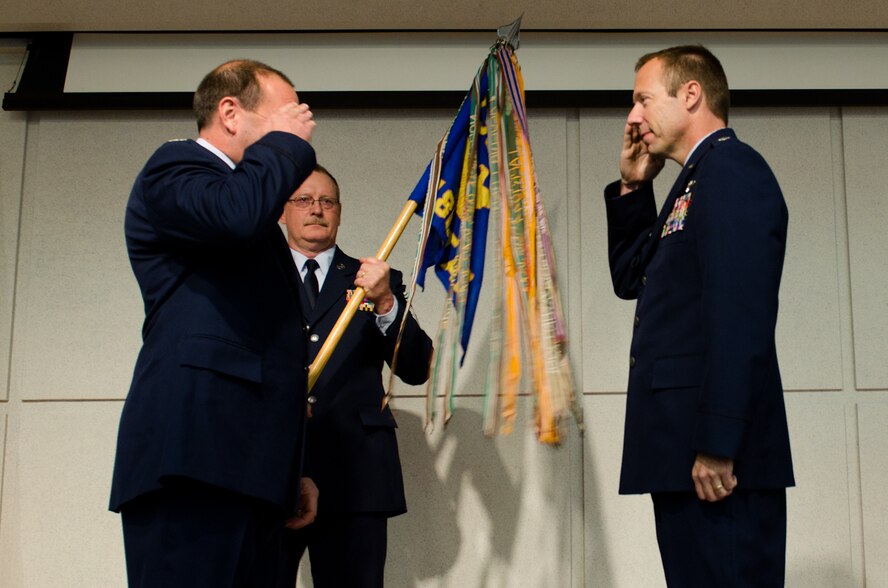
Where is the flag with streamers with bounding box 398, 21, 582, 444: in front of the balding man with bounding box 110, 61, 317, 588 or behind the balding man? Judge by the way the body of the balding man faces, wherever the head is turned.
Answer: in front

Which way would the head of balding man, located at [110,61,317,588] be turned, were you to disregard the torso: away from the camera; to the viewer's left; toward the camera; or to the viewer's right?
to the viewer's right

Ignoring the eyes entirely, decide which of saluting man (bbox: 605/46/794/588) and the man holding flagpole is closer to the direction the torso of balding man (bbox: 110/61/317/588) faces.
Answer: the saluting man

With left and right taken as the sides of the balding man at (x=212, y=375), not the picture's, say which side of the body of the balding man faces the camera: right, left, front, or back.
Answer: right

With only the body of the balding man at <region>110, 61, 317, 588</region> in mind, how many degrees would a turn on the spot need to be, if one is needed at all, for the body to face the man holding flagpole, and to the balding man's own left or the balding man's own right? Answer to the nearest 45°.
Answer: approximately 45° to the balding man's own left

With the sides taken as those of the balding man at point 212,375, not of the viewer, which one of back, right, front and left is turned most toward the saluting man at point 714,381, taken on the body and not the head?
front

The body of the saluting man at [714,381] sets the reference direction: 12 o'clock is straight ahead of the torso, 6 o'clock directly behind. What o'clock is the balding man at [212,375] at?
The balding man is roughly at 11 o'clock from the saluting man.

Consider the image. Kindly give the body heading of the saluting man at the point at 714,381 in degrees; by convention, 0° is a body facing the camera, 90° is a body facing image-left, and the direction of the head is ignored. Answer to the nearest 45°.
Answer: approximately 90°

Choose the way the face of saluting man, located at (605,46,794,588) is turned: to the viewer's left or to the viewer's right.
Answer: to the viewer's left

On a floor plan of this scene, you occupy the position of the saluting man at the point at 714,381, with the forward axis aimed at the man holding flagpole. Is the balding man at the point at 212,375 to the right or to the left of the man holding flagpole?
left

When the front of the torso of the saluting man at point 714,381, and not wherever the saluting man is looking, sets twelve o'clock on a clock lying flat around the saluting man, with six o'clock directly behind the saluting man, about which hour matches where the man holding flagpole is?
The man holding flagpole is roughly at 1 o'clock from the saluting man.

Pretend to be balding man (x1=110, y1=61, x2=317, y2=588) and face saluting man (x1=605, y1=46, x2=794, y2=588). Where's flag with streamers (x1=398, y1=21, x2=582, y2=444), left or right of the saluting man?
left

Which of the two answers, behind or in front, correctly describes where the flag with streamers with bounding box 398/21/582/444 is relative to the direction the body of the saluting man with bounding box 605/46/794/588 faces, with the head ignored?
in front

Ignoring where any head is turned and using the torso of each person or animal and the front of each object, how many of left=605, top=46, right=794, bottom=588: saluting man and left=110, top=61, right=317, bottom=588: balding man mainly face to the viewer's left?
1
